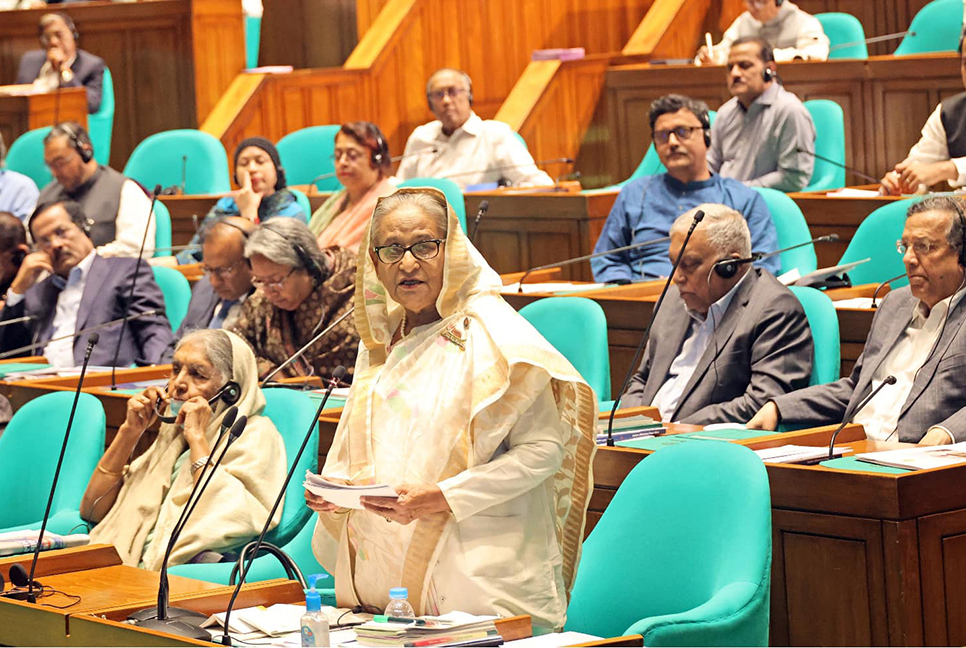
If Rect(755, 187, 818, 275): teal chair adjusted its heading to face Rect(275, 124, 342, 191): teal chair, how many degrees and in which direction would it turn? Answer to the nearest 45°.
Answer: approximately 90° to its right

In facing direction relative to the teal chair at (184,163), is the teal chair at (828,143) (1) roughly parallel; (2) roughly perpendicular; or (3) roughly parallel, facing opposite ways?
roughly parallel

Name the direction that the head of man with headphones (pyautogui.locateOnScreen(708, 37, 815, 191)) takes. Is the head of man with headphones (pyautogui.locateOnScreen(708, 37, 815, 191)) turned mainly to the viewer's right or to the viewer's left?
to the viewer's left

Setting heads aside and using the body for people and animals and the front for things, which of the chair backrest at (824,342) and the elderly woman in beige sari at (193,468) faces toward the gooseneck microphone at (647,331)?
the chair backrest

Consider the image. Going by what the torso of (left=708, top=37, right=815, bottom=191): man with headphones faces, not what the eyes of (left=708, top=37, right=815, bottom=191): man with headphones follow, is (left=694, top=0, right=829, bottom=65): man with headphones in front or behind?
behind

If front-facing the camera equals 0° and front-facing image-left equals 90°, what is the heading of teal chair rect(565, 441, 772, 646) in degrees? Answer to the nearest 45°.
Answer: approximately 45°

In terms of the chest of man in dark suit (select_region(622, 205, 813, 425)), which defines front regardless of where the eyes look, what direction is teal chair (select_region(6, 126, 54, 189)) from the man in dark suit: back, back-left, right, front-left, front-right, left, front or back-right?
right

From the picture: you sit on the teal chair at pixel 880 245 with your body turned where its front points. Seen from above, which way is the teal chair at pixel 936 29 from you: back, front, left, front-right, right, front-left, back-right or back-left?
back-right
